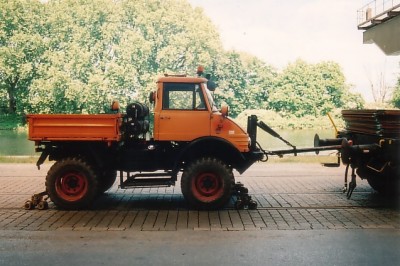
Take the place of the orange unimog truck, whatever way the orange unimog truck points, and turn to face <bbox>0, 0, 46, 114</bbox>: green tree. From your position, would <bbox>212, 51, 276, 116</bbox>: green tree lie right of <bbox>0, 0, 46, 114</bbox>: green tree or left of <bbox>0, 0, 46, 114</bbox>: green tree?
right

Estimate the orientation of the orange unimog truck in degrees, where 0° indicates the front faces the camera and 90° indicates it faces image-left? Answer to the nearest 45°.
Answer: approximately 270°

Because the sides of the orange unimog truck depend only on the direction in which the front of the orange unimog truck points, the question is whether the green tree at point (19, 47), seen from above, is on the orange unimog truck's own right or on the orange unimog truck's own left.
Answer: on the orange unimog truck's own left

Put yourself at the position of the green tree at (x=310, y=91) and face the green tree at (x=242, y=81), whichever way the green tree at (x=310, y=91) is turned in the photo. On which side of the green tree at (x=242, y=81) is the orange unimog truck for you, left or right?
left

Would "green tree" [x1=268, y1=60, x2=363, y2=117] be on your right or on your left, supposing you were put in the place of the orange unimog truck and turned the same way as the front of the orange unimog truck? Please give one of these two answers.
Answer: on your left

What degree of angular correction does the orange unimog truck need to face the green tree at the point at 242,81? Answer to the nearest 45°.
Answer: approximately 90° to its left
